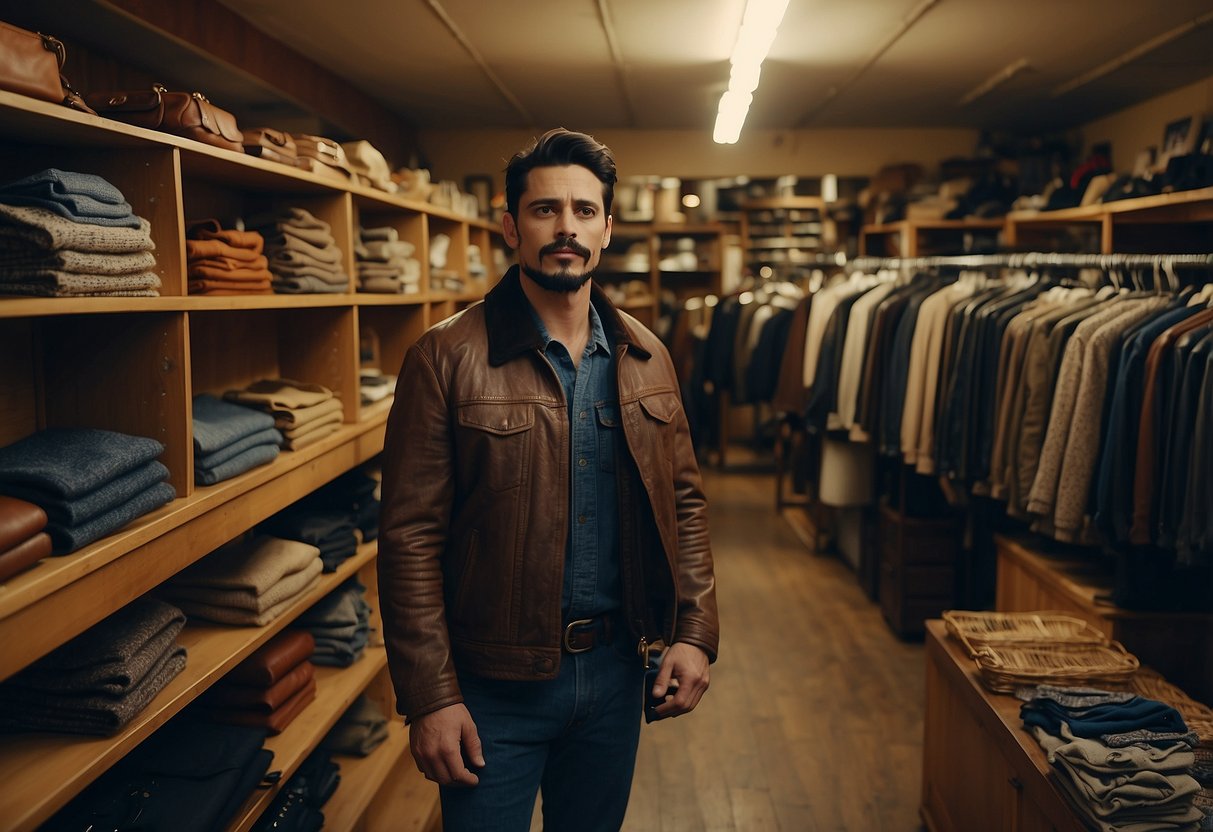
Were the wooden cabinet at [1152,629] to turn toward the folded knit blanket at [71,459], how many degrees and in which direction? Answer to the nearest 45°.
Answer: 0° — it already faces it

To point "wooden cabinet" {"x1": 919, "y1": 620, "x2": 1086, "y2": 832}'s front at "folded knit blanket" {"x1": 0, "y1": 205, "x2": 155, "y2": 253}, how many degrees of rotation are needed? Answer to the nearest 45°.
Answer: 0° — it already faces it

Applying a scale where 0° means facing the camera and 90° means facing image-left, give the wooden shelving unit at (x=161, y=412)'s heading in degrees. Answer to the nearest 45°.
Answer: approximately 315°

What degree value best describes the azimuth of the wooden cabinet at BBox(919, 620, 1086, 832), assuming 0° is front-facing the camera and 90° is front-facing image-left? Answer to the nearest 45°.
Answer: approximately 45°

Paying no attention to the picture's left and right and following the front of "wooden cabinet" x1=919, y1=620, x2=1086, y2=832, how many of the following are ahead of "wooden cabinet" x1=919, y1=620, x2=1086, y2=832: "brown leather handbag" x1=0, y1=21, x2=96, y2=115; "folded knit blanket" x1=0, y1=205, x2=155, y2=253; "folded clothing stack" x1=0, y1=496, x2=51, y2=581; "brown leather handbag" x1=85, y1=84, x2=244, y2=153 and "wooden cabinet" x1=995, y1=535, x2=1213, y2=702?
4
